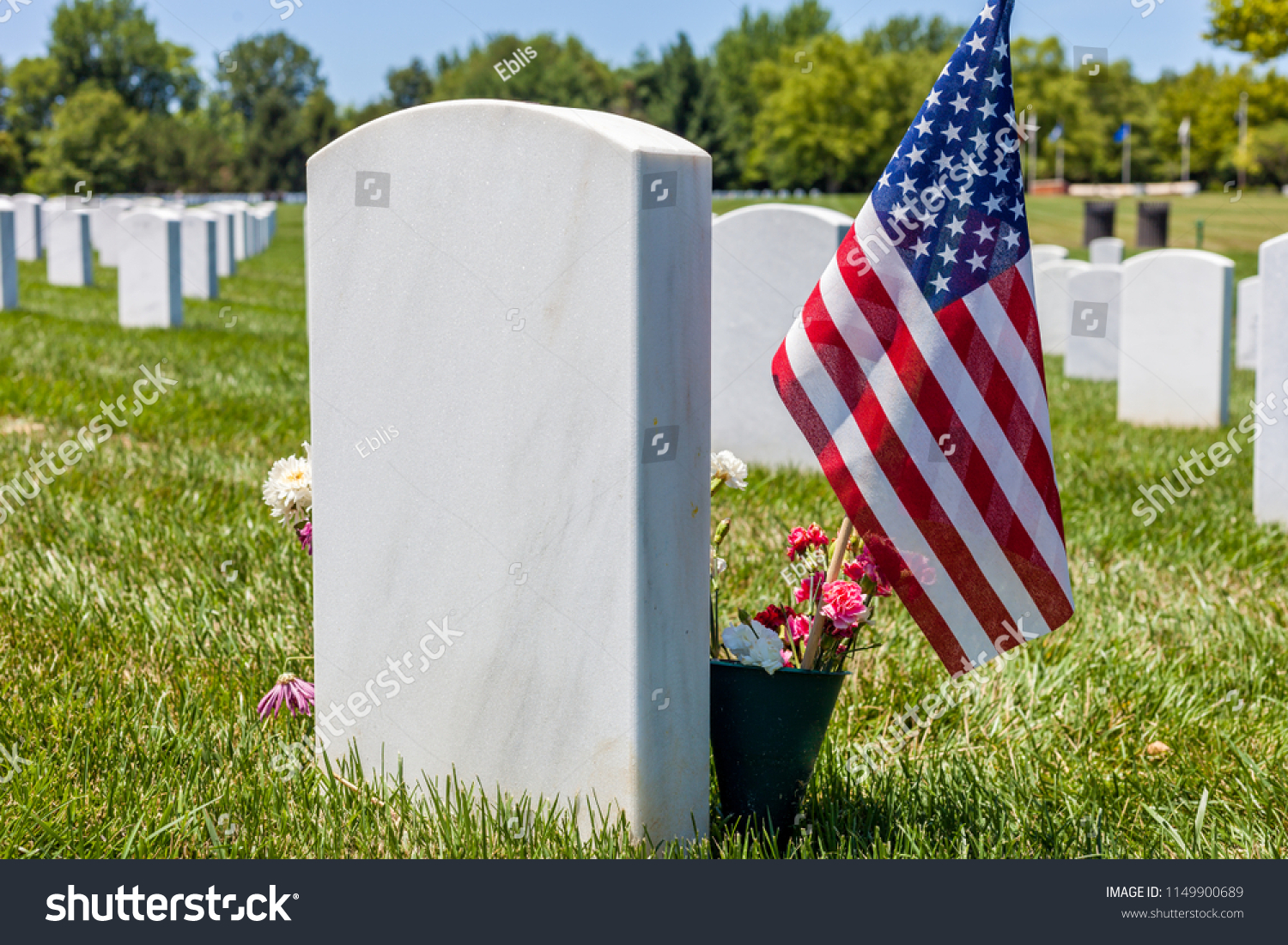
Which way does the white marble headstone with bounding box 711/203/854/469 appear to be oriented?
away from the camera

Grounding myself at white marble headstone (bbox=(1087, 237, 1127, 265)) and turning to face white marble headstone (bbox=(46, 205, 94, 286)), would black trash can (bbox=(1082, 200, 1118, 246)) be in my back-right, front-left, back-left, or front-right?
back-right

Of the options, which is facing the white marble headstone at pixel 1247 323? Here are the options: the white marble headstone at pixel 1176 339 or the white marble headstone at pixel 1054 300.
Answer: the white marble headstone at pixel 1176 339

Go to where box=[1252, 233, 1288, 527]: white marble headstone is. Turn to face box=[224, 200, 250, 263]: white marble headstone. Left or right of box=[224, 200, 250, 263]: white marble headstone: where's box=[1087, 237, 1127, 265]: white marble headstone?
right

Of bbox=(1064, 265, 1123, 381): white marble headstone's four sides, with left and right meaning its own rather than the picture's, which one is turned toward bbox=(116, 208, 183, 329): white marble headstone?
left

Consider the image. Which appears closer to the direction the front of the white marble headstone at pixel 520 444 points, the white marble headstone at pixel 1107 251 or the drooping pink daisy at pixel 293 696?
the white marble headstone

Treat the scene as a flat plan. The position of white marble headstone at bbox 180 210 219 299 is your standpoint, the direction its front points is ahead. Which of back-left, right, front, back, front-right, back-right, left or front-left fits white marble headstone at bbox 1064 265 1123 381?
right

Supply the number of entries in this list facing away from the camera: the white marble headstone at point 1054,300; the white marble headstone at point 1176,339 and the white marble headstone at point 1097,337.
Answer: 3

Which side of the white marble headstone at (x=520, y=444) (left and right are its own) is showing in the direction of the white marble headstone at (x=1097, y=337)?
front

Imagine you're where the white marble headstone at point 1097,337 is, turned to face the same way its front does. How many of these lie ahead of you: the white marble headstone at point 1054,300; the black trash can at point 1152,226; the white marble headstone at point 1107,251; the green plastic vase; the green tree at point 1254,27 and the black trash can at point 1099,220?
5

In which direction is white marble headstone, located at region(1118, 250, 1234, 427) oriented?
away from the camera

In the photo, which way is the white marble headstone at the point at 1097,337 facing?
away from the camera

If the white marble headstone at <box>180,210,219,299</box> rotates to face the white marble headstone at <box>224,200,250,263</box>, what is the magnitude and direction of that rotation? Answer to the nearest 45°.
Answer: approximately 45° to its left

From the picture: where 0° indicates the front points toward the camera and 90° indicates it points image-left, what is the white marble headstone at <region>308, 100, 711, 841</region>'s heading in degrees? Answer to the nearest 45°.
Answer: approximately 225°

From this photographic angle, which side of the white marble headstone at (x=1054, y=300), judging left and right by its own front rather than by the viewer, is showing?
back
